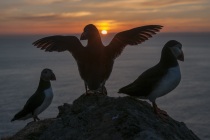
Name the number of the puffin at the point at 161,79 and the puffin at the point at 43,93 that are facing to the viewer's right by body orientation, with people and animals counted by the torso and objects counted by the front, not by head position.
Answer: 2

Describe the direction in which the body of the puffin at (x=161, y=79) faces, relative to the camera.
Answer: to the viewer's right

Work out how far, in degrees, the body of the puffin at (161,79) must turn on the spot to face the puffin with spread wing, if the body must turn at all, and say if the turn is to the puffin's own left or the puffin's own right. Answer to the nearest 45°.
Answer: approximately 135° to the puffin's own left

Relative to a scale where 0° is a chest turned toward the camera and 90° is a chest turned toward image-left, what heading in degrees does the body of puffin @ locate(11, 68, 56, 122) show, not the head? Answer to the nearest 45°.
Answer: approximately 270°
